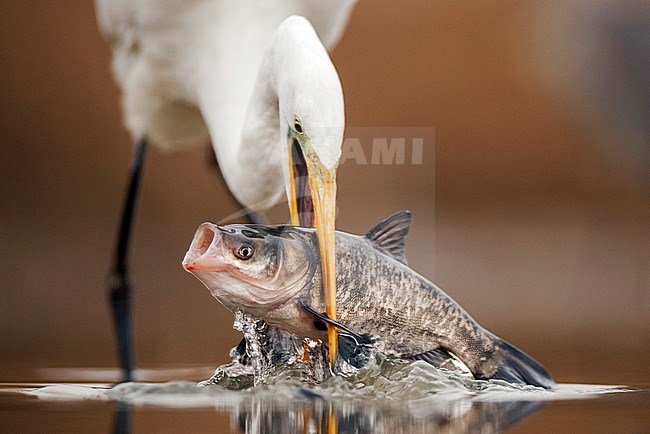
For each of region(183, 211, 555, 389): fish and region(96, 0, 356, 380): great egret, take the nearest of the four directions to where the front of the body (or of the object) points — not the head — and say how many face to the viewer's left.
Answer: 1

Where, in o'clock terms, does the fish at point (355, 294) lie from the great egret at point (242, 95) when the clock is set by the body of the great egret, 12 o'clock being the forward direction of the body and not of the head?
The fish is roughly at 1 o'clock from the great egret.

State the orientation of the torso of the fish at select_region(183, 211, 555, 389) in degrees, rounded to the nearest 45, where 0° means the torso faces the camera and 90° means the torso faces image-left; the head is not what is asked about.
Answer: approximately 90°

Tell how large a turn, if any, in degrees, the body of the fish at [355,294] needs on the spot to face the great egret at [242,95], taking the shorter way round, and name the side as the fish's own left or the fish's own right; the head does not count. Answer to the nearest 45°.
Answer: approximately 90° to the fish's own right

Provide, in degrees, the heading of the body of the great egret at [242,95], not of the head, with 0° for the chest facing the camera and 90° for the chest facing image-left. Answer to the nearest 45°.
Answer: approximately 315°
